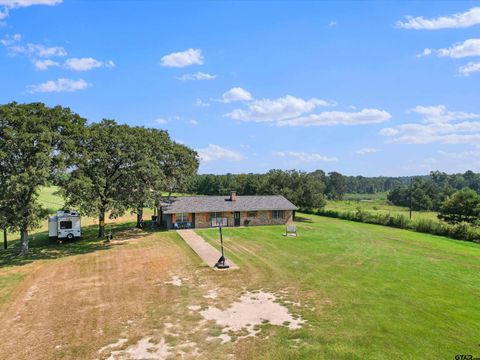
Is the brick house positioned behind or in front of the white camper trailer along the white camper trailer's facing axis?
behind

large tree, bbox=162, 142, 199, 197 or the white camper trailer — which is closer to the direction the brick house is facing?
the white camper trailer

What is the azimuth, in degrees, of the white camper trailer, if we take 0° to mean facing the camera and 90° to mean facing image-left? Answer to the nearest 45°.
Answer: approximately 45°

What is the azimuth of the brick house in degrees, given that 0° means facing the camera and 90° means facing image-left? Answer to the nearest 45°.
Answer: approximately 0°
